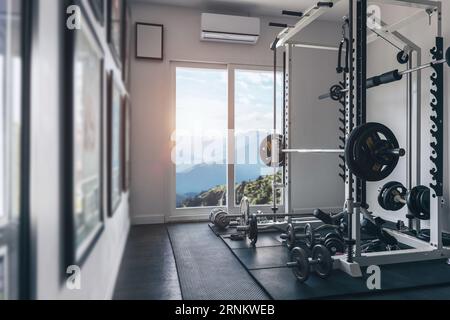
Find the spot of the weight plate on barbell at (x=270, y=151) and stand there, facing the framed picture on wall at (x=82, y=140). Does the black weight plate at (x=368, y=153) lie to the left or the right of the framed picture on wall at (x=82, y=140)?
left

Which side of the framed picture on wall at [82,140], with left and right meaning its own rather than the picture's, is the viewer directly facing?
right

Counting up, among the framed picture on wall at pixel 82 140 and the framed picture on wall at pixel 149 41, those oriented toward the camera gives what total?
1

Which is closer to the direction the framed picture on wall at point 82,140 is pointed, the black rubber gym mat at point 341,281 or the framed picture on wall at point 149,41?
the black rubber gym mat

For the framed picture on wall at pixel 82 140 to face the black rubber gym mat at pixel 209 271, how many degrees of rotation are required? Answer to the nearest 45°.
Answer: approximately 45° to its left

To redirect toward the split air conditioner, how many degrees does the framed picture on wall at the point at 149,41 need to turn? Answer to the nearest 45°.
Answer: approximately 90° to its left

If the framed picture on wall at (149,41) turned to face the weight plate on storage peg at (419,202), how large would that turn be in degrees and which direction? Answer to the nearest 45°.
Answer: approximately 45° to its left
